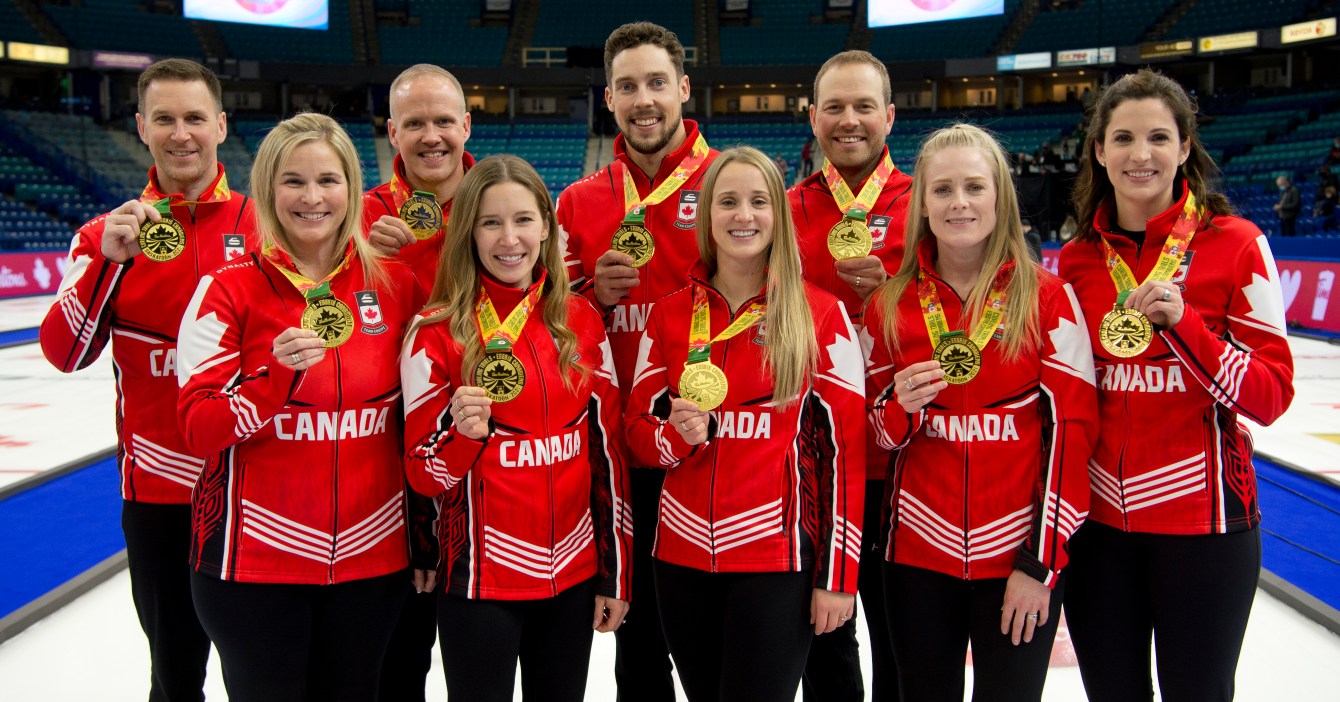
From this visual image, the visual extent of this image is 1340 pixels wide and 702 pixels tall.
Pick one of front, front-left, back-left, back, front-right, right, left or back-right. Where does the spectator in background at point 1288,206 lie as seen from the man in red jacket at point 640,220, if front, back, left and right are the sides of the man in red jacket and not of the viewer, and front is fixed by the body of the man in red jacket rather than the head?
back-left

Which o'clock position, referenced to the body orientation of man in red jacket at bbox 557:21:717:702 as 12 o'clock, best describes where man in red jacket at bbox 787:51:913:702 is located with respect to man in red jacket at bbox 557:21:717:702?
man in red jacket at bbox 787:51:913:702 is roughly at 9 o'clock from man in red jacket at bbox 557:21:717:702.

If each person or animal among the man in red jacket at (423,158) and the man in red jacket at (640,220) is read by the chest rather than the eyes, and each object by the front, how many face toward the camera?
2

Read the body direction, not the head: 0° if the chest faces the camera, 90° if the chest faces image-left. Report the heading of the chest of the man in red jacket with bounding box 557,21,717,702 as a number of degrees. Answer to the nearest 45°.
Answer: approximately 0°

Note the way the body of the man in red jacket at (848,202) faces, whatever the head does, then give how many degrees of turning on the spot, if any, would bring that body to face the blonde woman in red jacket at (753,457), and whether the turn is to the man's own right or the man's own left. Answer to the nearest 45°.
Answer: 0° — they already face them

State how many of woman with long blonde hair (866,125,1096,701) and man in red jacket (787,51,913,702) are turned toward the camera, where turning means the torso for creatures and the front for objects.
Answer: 2

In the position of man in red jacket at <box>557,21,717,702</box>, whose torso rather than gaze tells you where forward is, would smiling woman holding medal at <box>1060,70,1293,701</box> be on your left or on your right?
on your left

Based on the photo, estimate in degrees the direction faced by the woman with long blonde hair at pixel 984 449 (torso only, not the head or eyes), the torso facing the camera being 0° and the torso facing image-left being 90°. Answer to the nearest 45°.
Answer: approximately 0°
